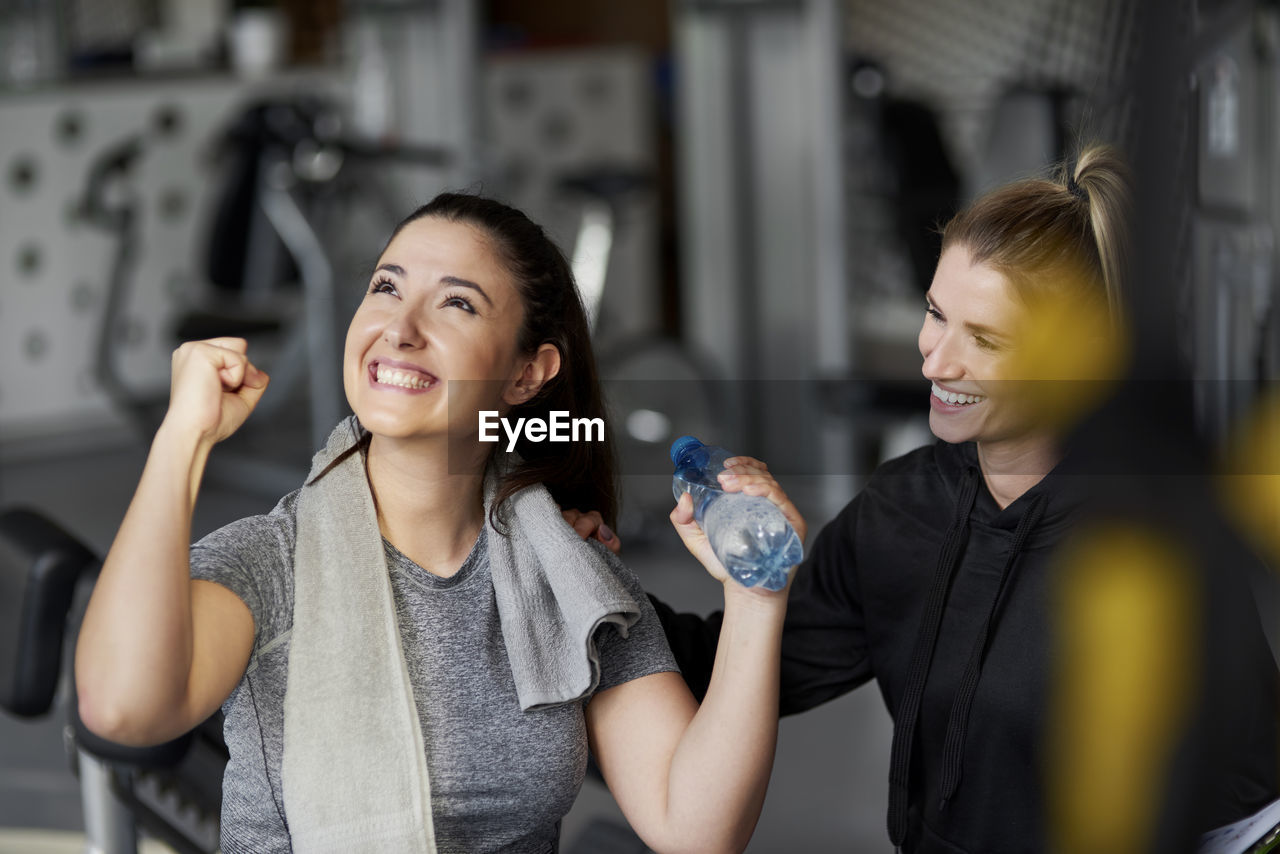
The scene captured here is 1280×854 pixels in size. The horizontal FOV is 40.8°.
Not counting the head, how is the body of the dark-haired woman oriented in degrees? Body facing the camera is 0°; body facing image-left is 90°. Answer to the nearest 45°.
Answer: approximately 0°
